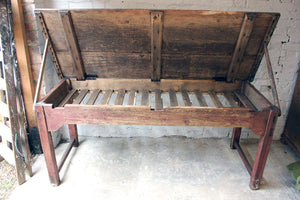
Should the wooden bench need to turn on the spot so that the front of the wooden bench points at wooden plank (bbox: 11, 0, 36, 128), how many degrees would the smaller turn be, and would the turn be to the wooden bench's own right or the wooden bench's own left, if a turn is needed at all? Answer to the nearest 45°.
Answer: approximately 90° to the wooden bench's own right

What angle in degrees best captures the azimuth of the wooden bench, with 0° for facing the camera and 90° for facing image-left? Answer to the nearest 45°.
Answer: approximately 0°
